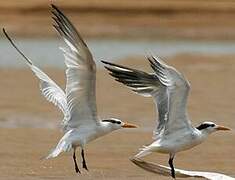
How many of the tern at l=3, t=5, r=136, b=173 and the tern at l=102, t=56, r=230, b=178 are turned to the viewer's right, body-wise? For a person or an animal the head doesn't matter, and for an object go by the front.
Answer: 2

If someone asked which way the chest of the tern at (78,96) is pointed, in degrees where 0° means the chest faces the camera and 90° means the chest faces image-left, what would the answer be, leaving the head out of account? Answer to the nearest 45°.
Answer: approximately 270°

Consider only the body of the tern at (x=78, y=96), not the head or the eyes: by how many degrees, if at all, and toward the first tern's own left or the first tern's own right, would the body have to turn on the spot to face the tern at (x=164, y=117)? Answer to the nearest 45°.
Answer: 0° — it already faces it

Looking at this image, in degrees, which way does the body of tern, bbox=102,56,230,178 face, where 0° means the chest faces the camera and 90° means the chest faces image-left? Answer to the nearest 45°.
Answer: approximately 270°

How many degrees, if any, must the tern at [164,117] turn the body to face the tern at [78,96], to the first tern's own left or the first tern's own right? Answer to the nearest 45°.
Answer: approximately 180°
